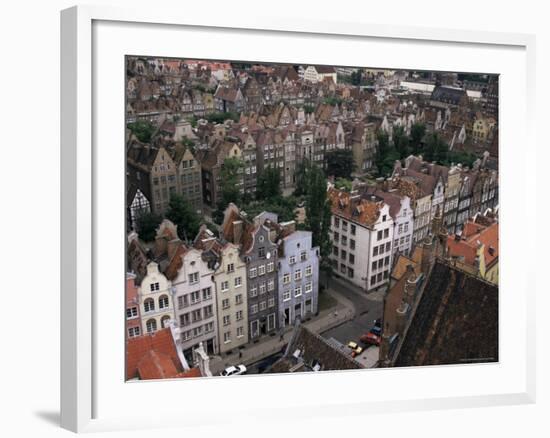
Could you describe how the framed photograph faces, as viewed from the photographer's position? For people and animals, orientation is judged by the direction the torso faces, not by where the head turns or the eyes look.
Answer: facing the viewer and to the right of the viewer
